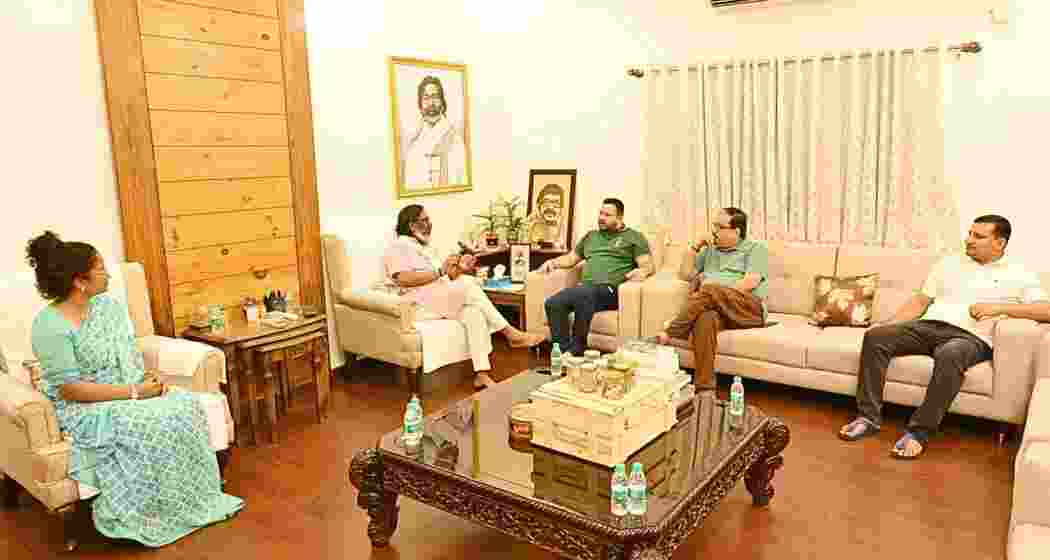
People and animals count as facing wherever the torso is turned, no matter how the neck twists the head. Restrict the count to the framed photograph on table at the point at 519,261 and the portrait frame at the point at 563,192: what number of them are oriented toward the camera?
2

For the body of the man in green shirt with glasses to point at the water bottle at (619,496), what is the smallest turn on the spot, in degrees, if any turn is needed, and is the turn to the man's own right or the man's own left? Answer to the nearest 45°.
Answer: approximately 45° to the man's own left

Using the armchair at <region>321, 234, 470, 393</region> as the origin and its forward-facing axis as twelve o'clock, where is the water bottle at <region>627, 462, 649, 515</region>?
The water bottle is roughly at 1 o'clock from the armchair.

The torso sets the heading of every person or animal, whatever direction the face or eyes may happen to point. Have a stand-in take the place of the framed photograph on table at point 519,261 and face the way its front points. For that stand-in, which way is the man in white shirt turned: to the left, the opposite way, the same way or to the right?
to the right

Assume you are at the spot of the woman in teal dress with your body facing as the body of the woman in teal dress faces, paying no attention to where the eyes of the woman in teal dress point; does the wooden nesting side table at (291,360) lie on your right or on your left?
on your left

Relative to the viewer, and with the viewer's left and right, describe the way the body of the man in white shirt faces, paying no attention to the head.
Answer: facing the viewer and to the left of the viewer

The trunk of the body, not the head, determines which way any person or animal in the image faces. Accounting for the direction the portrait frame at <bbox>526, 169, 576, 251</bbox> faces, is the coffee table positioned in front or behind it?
in front

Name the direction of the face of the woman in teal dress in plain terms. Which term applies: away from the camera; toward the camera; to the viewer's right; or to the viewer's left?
to the viewer's right

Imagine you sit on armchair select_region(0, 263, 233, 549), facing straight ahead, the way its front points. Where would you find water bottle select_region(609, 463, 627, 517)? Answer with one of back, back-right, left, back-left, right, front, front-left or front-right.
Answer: front

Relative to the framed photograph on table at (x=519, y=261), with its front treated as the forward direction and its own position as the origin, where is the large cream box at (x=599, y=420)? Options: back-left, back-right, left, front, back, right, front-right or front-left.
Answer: front

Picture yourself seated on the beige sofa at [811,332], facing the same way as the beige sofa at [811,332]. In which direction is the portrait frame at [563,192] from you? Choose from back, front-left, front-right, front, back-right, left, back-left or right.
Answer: right

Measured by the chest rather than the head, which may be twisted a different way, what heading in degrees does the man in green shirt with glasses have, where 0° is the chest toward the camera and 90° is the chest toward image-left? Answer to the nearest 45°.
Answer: approximately 45°

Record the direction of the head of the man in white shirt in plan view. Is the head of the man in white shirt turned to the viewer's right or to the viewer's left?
to the viewer's left

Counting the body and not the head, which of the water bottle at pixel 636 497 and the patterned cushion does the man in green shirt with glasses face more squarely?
the water bottle

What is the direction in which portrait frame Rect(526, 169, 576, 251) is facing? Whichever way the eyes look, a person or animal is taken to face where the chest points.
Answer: toward the camera

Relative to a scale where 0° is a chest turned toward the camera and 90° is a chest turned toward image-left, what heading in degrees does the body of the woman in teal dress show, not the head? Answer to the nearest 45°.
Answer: approximately 315°

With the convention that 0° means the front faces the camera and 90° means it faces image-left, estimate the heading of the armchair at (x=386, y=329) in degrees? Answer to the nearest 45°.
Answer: approximately 315°
